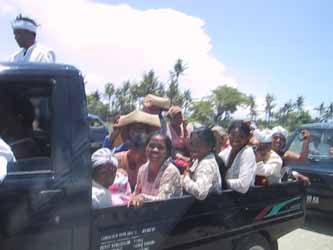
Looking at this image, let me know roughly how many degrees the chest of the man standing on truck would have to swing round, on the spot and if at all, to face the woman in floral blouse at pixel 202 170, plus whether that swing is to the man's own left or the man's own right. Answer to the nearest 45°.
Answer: approximately 90° to the man's own left

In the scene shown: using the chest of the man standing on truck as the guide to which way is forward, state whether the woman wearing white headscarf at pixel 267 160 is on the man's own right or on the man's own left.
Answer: on the man's own left
